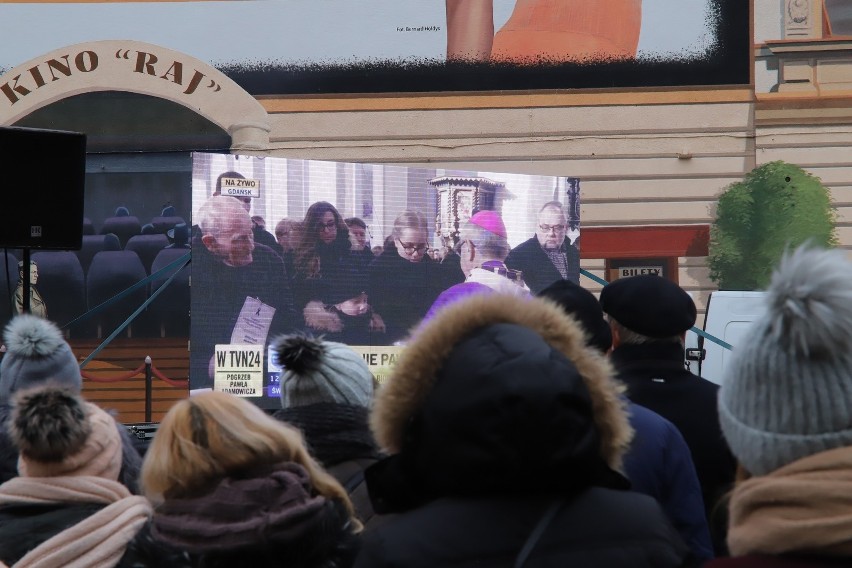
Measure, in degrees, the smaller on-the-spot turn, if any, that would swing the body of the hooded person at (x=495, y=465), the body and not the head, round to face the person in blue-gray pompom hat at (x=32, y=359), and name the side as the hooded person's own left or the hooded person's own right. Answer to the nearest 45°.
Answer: approximately 45° to the hooded person's own left

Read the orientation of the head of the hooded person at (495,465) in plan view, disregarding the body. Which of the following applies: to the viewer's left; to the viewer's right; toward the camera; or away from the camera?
away from the camera

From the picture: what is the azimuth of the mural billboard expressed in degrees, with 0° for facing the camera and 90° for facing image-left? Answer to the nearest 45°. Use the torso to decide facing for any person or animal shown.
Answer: approximately 0°

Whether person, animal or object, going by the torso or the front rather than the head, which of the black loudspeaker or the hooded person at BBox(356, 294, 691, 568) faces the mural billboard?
the hooded person

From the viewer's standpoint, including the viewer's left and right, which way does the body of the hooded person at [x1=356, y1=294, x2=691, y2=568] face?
facing away from the viewer

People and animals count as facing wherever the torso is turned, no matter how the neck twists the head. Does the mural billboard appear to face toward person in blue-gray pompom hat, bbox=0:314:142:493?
yes

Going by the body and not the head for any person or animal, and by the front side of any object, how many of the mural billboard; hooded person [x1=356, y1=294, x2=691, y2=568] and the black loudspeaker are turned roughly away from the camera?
1

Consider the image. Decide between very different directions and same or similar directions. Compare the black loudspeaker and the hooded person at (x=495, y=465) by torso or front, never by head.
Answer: very different directions

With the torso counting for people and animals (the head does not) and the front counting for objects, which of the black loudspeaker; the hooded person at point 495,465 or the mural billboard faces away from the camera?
the hooded person

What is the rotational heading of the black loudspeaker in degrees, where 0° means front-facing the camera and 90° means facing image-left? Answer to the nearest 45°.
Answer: approximately 0°

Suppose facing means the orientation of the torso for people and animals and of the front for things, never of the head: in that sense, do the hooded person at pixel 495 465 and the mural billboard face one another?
yes

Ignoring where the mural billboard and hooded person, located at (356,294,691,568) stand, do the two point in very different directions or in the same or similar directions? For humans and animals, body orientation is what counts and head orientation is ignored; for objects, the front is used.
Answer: very different directions
